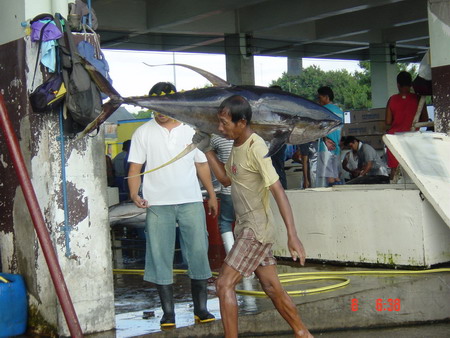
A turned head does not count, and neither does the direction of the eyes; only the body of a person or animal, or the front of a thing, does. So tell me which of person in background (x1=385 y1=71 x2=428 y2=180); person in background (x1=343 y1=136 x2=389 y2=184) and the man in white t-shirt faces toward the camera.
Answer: the man in white t-shirt

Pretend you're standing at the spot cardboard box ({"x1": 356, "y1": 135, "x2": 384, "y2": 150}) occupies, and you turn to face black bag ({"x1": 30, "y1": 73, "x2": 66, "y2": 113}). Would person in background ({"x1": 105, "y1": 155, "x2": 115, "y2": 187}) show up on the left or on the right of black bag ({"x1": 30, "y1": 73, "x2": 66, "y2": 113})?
right

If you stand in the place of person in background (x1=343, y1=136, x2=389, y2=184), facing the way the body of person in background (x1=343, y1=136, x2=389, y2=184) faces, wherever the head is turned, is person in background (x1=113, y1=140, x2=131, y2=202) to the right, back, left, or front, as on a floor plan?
front

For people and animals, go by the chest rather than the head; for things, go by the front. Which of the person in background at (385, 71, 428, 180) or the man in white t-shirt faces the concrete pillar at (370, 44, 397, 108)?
the person in background

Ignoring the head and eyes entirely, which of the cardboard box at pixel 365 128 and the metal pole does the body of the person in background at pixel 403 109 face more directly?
the cardboard box

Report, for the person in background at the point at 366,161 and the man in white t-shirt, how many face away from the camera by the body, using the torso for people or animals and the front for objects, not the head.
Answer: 0

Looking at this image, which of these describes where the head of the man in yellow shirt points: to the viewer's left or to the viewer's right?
to the viewer's left

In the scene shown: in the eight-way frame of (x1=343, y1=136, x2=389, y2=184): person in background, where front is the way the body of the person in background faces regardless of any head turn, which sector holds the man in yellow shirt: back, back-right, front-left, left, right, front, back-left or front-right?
left

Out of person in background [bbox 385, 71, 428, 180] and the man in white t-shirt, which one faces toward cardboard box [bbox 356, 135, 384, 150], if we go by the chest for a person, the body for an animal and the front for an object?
the person in background

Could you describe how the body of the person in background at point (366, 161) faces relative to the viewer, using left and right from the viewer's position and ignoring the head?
facing to the left of the viewer
